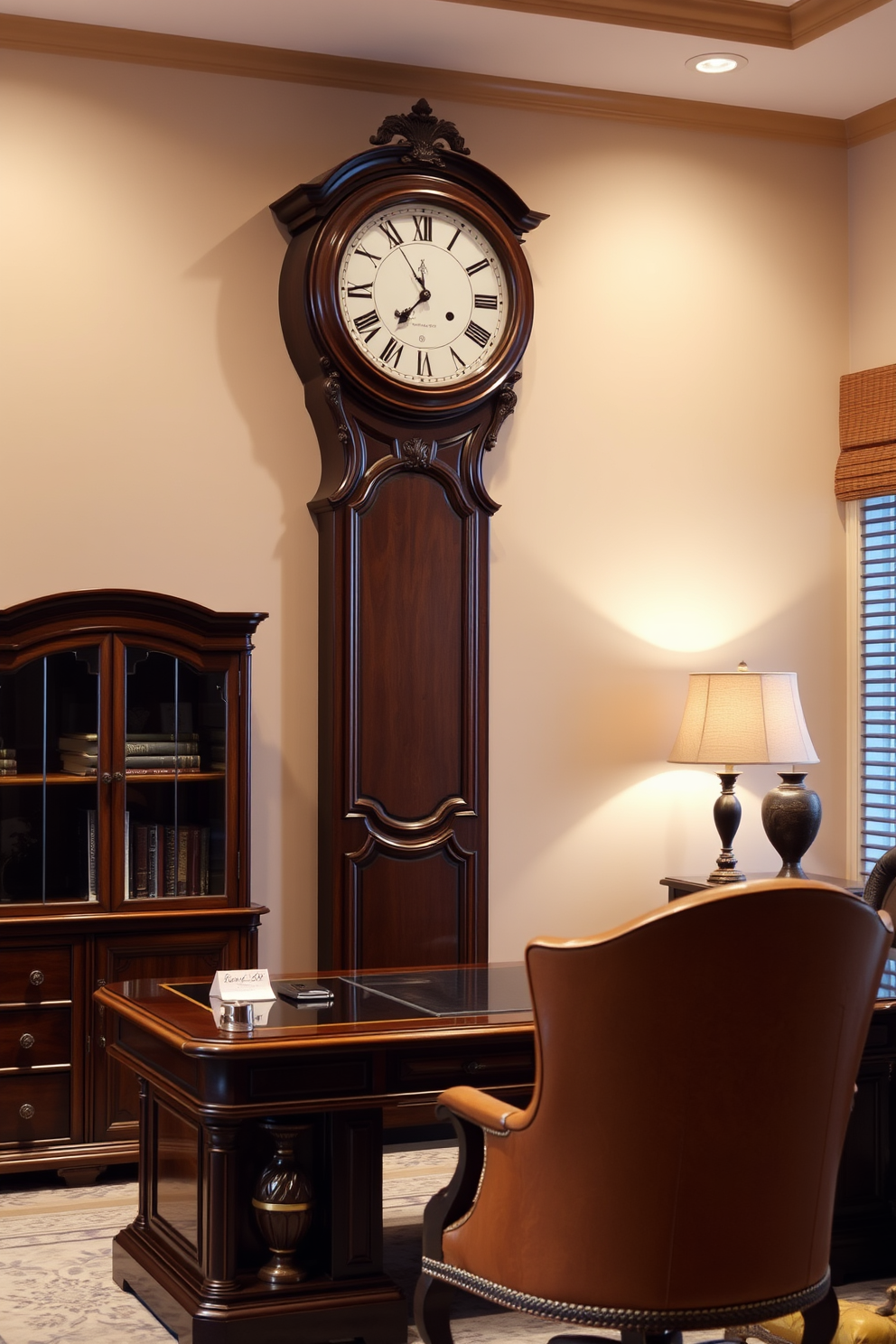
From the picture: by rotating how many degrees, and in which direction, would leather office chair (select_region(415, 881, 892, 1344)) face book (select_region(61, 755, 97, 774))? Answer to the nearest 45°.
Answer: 0° — it already faces it

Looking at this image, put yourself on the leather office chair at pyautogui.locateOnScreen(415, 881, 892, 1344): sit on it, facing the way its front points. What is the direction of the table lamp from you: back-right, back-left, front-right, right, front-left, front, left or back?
front-right

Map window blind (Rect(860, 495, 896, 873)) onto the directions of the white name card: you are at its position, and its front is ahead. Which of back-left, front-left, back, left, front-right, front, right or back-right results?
back-left

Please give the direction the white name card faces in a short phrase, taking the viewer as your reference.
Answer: facing the viewer

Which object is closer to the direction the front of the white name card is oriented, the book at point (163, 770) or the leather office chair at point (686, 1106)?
the leather office chair

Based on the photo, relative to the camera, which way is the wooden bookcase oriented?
toward the camera

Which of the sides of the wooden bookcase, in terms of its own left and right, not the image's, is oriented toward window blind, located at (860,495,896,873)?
left

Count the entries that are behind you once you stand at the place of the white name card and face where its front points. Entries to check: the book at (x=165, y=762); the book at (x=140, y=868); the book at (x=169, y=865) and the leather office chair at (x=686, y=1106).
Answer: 3

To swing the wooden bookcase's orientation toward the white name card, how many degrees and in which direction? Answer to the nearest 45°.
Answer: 0° — it already faces it

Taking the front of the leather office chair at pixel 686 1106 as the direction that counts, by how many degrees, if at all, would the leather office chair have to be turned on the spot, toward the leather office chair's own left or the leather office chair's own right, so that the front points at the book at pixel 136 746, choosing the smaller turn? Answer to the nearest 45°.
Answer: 0° — it already faces it

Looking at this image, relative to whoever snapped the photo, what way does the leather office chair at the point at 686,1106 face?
facing away from the viewer and to the left of the viewer

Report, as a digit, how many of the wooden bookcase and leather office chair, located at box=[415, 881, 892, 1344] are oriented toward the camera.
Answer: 1
